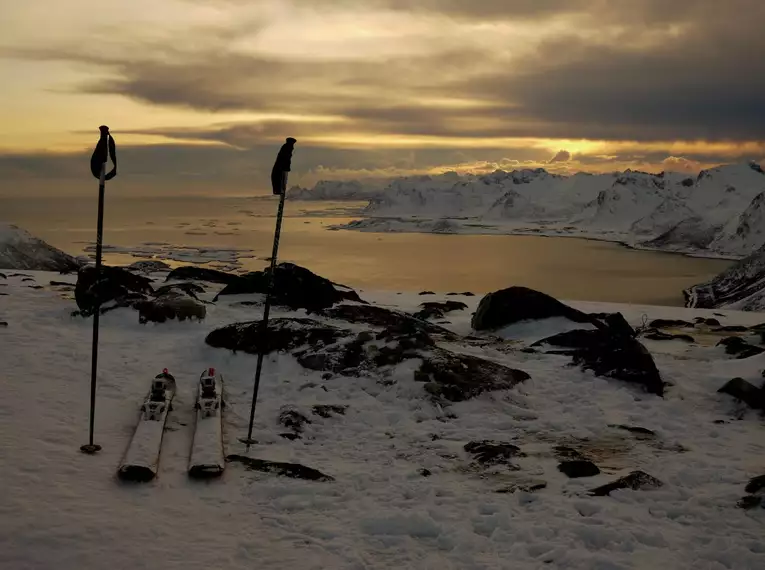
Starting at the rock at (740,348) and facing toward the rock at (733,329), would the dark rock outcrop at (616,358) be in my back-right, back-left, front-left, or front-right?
back-left

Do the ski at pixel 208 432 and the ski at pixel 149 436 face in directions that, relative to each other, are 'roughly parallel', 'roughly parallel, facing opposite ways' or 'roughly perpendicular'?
roughly parallel

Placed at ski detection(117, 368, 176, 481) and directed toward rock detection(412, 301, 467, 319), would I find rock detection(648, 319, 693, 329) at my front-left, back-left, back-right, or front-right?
front-right
